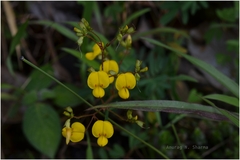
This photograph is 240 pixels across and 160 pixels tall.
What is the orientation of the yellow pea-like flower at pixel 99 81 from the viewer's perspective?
toward the camera

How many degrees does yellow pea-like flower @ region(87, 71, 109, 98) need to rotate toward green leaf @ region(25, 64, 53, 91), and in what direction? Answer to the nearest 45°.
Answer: approximately 135° to its right
